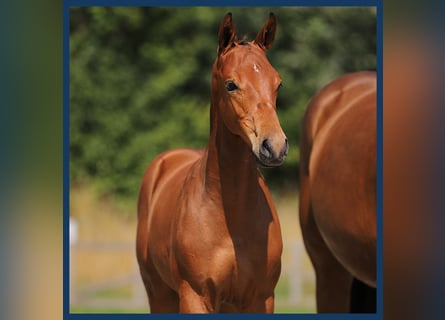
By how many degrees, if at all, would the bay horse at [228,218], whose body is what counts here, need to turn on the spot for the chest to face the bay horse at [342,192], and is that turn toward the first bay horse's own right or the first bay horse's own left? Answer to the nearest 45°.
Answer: approximately 90° to the first bay horse's own left

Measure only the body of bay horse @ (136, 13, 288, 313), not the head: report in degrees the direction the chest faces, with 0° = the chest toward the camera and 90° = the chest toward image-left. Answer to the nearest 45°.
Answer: approximately 315°

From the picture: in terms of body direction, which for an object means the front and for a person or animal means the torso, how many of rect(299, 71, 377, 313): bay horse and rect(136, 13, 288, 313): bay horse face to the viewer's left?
0

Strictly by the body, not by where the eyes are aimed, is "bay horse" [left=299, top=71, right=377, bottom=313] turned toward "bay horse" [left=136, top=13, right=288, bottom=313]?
no
